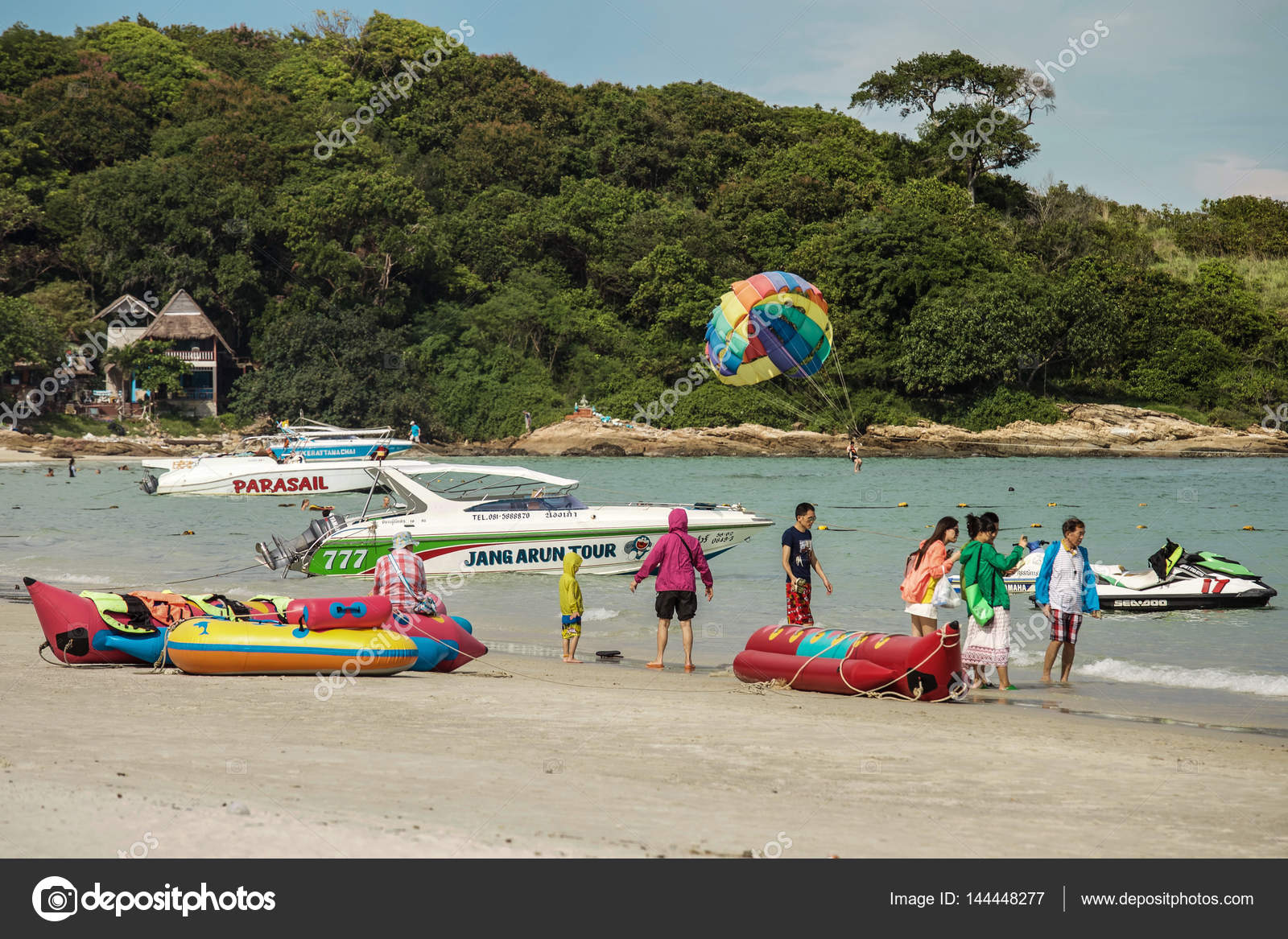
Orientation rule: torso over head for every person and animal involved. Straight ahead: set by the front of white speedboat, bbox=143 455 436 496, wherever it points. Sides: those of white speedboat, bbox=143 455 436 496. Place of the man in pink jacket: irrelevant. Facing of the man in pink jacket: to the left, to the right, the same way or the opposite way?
to the left

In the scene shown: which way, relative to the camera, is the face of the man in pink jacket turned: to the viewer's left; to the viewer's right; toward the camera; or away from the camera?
away from the camera

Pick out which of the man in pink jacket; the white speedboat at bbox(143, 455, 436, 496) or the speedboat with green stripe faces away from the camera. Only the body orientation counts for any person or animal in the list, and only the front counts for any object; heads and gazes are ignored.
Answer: the man in pink jacket

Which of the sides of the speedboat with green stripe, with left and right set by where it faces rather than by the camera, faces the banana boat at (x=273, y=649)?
right

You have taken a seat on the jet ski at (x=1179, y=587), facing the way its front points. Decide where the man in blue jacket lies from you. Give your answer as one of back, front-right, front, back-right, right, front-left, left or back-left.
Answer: right

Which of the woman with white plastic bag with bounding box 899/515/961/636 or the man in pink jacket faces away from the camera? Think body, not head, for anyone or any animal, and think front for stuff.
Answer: the man in pink jacket

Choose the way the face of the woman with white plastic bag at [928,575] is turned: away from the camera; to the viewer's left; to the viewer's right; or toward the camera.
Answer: to the viewer's right

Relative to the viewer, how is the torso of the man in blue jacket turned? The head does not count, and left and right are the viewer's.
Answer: facing the viewer and to the right of the viewer

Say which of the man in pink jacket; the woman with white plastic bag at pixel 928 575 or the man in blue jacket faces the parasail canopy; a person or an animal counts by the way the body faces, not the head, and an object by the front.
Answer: the man in pink jacket

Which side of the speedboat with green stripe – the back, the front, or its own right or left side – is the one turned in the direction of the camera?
right

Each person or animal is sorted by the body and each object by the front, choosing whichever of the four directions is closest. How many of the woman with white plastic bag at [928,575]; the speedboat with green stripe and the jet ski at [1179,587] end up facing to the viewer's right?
3

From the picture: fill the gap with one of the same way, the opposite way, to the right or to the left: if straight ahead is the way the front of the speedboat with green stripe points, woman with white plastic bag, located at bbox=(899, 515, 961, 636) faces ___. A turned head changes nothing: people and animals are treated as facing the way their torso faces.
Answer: the same way

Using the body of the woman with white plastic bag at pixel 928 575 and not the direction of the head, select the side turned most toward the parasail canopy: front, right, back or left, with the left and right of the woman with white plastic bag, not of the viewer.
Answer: left

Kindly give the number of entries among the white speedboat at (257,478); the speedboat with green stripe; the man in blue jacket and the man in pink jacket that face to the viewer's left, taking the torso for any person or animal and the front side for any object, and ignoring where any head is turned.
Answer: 0

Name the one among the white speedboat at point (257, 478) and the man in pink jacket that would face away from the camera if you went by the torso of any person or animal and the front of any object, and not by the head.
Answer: the man in pink jacket

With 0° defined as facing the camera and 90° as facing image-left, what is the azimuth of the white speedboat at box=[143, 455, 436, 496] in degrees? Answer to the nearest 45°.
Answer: approximately 270°

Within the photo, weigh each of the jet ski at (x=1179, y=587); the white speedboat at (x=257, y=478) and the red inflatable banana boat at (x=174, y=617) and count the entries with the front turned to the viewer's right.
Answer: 2

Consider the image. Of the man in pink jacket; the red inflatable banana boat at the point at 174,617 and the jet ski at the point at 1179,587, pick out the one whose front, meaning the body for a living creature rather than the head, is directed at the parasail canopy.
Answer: the man in pink jacket
